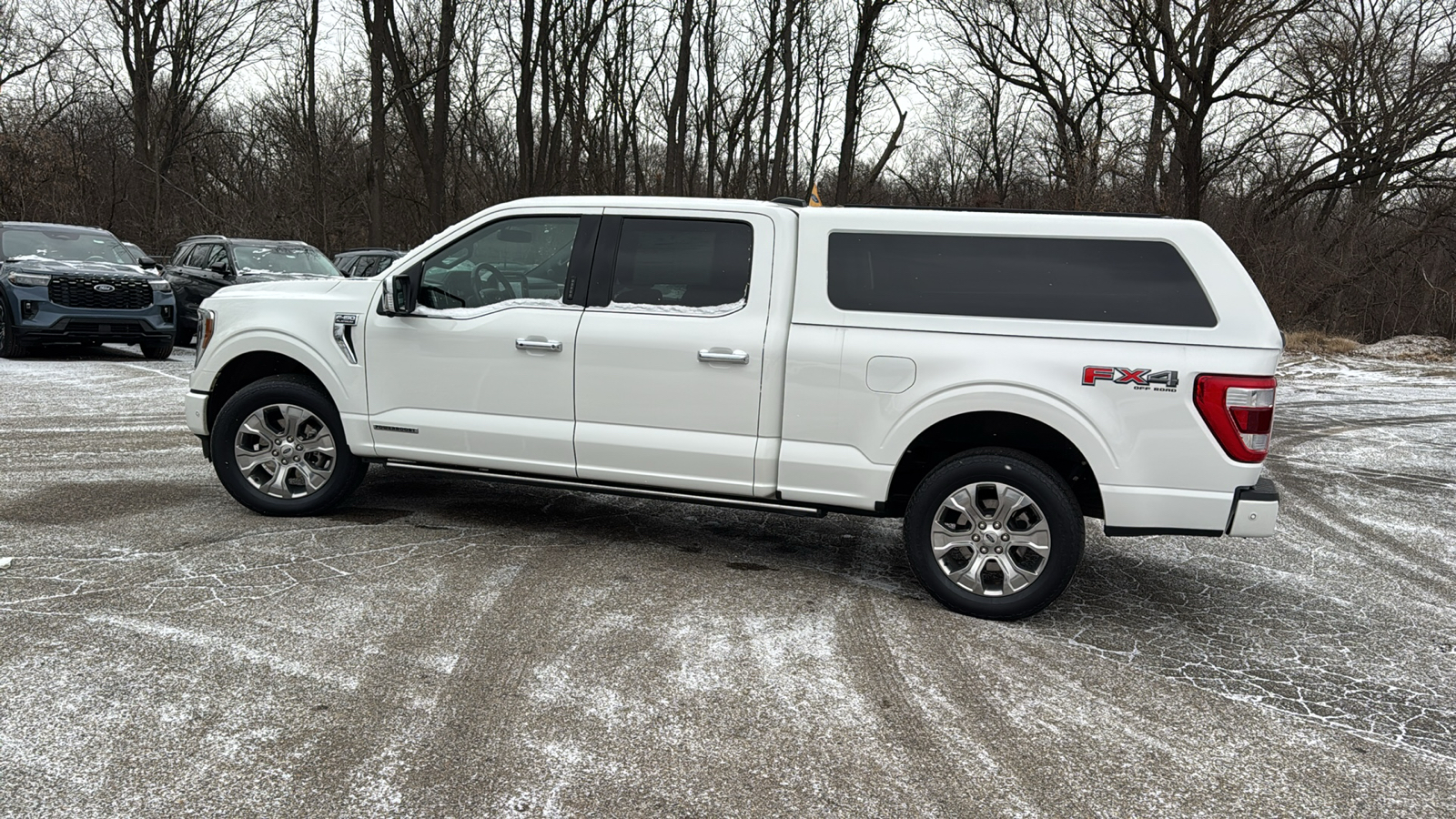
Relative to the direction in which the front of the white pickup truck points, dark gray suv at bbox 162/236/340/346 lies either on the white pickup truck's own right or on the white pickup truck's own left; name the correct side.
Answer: on the white pickup truck's own right

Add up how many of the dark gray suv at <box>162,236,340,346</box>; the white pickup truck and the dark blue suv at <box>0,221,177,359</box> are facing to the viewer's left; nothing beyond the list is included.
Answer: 1

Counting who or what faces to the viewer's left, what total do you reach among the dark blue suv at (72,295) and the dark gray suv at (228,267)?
0

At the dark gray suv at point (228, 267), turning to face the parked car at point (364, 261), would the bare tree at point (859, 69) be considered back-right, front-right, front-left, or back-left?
front-right

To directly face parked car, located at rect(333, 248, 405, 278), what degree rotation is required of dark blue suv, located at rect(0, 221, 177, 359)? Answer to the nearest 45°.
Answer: approximately 90° to its left

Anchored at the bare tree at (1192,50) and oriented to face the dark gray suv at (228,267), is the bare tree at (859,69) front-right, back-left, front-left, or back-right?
front-right

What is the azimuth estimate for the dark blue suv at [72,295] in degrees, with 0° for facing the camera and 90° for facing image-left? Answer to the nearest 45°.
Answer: approximately 315°

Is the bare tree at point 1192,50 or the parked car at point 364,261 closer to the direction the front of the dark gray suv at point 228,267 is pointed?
the bare tree

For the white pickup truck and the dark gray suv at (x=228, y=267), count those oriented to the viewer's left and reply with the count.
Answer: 1

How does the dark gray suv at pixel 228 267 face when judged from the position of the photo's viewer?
facing the viewer and to the right of the viewer

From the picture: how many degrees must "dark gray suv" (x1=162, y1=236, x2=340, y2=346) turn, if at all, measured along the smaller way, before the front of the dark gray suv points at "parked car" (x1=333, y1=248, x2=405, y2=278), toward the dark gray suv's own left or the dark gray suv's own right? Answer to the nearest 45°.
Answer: approximately 90° to the dark gray suv's own left

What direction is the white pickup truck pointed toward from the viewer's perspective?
to the viewer's left

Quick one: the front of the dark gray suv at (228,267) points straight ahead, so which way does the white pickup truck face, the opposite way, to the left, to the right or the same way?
the opposite way

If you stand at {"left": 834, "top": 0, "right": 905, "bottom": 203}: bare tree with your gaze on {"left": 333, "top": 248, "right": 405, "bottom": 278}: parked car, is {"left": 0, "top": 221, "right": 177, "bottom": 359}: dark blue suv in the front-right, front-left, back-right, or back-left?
front-left

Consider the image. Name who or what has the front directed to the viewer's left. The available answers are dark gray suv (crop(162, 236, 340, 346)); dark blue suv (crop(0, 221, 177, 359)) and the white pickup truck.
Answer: the white pickup truck

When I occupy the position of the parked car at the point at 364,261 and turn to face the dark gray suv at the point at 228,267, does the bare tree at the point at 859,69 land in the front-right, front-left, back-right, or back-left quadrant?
back-left
